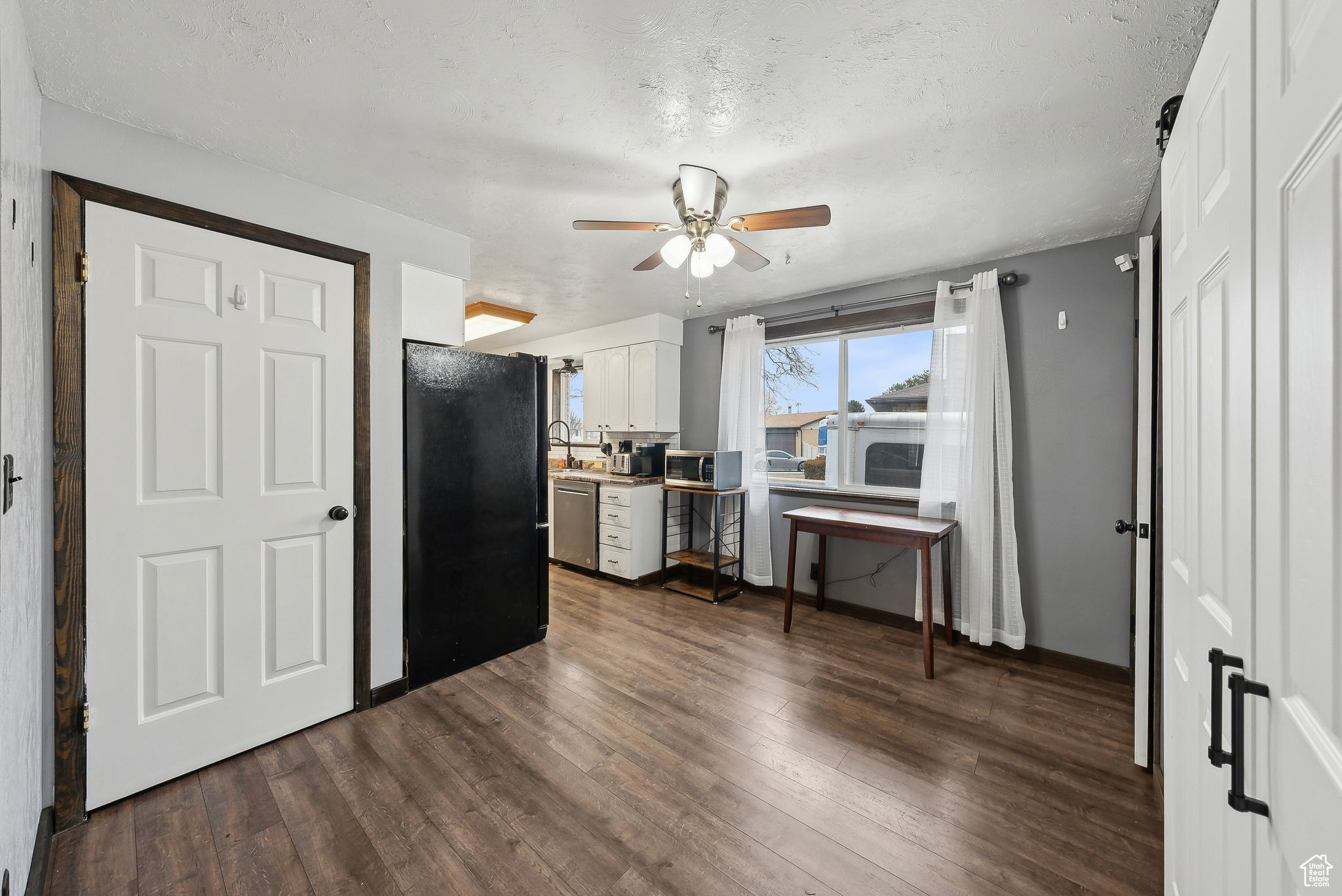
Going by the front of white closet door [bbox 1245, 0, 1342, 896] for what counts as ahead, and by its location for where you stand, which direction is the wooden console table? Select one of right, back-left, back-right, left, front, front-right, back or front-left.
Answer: front-right

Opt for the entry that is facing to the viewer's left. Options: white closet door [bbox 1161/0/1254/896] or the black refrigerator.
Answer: the white closet door

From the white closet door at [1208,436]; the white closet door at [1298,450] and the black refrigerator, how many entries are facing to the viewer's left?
2

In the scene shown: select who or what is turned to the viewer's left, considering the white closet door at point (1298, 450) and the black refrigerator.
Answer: the white closet door

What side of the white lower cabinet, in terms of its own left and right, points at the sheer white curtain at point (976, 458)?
left

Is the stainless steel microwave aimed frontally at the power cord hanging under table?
no

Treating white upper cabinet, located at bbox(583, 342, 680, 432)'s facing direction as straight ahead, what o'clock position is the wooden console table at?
The wooden console table is roughly at 9 o'clock from the white upper cabinet.

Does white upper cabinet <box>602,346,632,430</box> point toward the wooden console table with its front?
no

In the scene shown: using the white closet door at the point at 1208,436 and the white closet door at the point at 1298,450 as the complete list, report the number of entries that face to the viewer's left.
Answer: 2

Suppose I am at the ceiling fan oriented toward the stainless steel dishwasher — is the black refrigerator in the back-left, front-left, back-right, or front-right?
front-left

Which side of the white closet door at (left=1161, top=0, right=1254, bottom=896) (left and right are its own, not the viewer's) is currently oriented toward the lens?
left

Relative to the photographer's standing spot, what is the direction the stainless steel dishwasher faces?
facing the viewer and to the left of the viewer

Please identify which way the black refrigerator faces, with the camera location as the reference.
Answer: facing away from the viewer and to the right of the viewer

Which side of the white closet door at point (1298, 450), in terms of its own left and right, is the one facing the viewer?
left

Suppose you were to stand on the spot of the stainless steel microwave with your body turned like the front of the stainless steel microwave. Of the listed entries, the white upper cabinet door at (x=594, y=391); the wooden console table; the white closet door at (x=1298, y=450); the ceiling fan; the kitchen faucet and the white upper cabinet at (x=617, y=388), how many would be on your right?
3

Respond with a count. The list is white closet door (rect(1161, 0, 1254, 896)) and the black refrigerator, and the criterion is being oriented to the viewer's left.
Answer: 1

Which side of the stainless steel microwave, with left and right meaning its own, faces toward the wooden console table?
left

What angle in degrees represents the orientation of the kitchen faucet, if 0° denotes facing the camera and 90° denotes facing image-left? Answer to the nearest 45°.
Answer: approximately 45°

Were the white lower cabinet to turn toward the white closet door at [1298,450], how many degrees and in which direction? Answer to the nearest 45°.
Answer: approximately 45° to its left
